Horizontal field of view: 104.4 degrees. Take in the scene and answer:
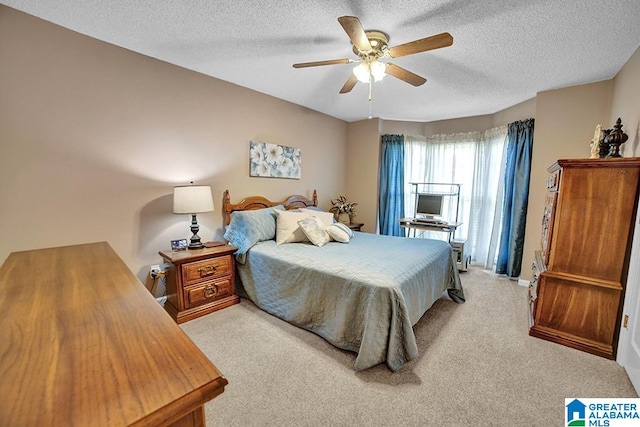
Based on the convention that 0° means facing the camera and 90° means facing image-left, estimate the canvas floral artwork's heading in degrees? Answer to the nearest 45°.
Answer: approximately 315°

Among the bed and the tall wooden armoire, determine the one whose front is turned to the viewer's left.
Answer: the tall wooden armoire

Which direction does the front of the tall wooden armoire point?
to the viewer's left

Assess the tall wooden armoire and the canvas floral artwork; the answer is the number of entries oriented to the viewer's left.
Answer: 1

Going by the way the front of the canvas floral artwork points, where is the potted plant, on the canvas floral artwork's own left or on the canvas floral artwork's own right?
on the canvas floral artwork's own left

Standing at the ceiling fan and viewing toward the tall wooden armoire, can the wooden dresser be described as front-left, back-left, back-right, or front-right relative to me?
back-right
